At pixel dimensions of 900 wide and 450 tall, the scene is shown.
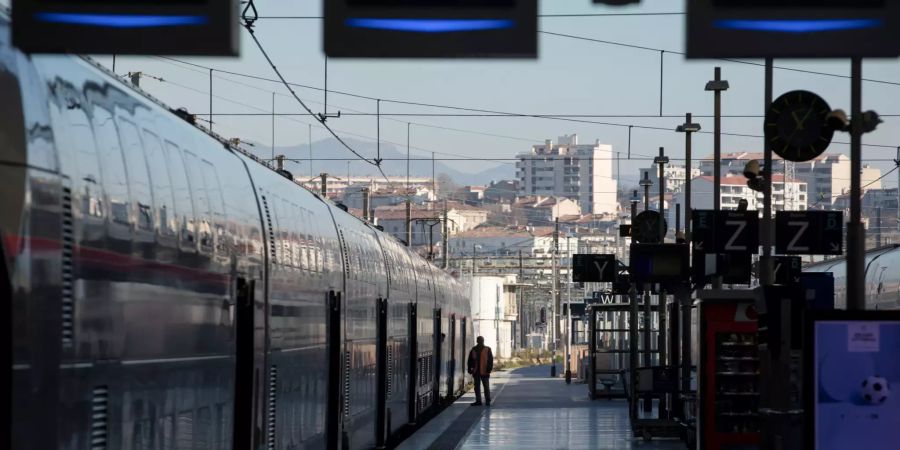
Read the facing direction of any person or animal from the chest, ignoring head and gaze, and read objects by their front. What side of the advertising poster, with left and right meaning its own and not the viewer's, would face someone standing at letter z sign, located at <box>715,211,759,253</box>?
back

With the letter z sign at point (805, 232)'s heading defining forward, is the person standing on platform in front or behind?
behind

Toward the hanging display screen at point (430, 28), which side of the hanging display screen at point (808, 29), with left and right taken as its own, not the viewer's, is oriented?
right

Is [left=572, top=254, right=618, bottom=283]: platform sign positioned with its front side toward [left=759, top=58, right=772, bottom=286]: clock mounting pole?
yes

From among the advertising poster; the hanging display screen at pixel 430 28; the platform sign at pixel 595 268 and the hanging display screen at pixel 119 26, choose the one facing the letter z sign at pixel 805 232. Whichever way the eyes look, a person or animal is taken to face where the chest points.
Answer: the platform sign

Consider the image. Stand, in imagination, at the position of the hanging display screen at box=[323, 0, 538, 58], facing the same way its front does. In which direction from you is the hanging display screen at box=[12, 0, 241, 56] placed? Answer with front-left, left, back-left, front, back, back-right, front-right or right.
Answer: right

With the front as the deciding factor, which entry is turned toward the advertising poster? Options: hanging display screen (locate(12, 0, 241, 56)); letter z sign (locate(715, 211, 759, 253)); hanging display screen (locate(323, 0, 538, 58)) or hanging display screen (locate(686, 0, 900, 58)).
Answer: the letter z sign

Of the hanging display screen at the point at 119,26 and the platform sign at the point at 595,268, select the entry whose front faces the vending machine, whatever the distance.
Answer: the platform sign
